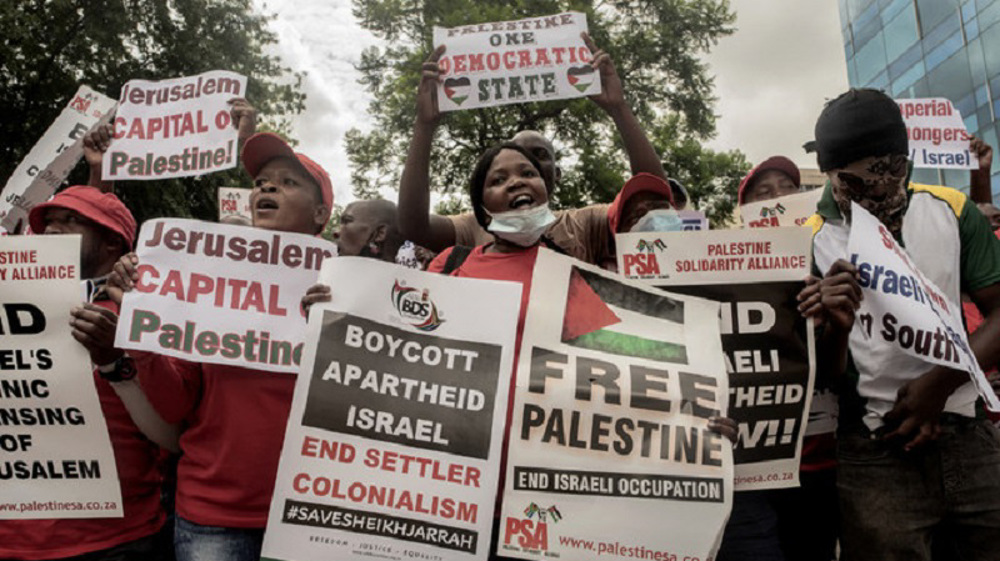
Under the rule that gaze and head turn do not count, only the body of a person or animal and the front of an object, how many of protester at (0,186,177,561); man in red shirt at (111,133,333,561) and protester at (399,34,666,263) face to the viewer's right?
0

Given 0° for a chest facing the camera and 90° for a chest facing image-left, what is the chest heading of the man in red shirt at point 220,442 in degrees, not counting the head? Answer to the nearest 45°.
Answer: approximately 45°

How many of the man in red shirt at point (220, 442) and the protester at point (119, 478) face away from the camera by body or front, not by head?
0

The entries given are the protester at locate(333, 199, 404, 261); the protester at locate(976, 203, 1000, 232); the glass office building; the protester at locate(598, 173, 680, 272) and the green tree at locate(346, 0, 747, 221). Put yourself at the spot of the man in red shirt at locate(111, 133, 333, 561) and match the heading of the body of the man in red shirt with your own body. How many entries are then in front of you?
0

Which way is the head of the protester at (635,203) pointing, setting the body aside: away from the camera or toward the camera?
toward the camera

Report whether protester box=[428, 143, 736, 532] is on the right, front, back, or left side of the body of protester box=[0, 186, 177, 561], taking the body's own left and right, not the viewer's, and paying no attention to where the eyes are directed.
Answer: left

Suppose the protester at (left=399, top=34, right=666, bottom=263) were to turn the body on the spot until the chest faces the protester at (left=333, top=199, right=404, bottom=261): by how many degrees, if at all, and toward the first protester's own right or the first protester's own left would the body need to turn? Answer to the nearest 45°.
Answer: approximately 135° to the first protester's own right

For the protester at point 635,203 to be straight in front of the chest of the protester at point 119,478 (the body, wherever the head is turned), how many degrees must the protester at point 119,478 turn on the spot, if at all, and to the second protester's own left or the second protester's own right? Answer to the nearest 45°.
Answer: approximately 135° to the second protester's own left

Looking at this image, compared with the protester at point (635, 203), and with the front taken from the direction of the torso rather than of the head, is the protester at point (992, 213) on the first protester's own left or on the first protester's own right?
on the first protester's own left

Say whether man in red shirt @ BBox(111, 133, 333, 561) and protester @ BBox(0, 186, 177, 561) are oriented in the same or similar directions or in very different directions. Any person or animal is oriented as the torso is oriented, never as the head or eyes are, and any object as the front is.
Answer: same or similar directions

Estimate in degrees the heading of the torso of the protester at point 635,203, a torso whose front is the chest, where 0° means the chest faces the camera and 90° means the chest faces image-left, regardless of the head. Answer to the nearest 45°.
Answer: approximately 315°

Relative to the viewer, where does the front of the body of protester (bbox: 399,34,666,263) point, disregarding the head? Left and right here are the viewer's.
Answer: facing the viewer

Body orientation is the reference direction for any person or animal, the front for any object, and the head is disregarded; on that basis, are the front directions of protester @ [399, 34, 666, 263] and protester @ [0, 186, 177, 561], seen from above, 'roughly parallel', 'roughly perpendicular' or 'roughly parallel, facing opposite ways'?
roughly parallel

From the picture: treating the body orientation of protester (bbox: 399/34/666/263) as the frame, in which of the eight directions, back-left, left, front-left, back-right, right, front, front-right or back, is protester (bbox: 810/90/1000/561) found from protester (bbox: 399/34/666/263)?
front-left
